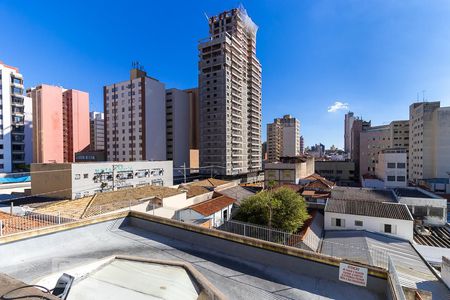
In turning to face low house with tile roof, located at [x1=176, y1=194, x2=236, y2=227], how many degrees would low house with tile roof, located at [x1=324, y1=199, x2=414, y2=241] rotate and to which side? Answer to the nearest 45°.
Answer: approximately 45° to its right

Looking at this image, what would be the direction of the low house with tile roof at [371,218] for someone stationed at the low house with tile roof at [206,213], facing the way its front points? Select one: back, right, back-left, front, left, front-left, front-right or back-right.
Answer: front-left

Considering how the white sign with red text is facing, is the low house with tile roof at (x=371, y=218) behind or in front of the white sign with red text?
behind

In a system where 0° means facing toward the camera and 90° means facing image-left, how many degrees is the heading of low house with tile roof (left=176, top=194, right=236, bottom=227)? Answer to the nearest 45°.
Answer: approximately 315°

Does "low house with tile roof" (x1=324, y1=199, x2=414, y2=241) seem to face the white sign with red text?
yes

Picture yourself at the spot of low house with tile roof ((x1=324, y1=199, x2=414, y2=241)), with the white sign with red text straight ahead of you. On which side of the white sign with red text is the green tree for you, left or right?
right

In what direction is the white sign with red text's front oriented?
toward the camera

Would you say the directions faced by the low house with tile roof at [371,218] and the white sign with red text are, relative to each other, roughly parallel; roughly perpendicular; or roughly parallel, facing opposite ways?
roughly parallel

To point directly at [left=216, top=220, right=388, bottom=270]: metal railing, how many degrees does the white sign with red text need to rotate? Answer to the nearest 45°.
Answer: approximately 180°

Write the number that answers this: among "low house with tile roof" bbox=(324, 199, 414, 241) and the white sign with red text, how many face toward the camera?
2

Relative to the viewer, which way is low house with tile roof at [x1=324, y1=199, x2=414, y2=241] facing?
toward the camera

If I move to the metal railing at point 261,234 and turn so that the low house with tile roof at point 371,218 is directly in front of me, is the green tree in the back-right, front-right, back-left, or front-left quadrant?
front-left
